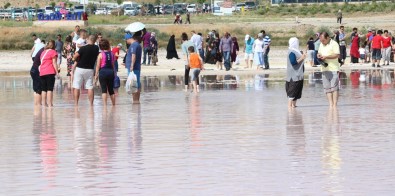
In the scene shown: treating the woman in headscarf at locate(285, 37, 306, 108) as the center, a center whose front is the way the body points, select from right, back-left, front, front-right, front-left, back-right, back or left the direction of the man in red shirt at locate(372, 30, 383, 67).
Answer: left

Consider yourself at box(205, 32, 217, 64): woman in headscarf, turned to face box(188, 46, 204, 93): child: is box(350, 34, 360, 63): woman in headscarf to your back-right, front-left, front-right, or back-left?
back-left

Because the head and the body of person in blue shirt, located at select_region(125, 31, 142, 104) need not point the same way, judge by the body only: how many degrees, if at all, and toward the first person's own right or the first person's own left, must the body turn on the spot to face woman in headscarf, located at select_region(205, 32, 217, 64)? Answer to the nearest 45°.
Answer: approximately 90° to the first person's own right

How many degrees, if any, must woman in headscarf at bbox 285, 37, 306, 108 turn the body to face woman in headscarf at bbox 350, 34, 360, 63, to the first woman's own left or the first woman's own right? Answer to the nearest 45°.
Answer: approximately 90° to the first woman's own left
